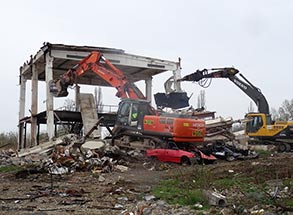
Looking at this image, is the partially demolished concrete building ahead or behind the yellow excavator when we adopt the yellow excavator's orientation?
ahead

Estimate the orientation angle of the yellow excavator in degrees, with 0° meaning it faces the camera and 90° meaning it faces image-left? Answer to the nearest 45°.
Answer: approximately 90°

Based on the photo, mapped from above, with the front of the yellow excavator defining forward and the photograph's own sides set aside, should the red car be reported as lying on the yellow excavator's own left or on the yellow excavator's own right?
on the yellow excavator's own left

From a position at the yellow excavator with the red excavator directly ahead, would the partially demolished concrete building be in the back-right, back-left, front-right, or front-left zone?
front-right

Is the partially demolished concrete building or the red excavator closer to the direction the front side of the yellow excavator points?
the partially demolished concrete building

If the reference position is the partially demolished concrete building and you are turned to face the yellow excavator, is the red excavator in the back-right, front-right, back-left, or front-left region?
front-right

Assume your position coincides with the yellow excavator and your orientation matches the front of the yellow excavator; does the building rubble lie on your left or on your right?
on your left

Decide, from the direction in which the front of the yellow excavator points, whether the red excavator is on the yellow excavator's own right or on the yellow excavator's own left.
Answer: on the yellow excavator's own left
